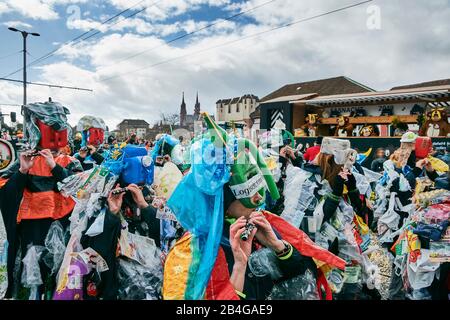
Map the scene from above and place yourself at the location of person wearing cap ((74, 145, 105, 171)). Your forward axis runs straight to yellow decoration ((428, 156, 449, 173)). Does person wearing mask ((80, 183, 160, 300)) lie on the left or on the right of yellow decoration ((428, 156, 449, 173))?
right

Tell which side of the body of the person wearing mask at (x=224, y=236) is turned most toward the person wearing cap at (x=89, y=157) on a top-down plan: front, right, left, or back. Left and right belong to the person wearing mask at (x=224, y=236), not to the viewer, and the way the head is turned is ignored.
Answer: back

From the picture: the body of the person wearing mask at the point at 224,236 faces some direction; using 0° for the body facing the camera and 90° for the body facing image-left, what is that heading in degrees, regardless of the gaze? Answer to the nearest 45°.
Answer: approximately 315°

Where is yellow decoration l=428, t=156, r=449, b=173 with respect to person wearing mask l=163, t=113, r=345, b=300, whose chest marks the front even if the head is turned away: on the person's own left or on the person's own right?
on the person's own left

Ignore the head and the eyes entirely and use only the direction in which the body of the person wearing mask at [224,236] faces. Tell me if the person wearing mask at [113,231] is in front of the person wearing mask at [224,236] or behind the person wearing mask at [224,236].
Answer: behind

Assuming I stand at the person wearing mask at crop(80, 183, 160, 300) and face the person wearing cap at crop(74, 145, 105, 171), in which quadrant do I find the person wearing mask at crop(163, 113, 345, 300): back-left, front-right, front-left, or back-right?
back-right
